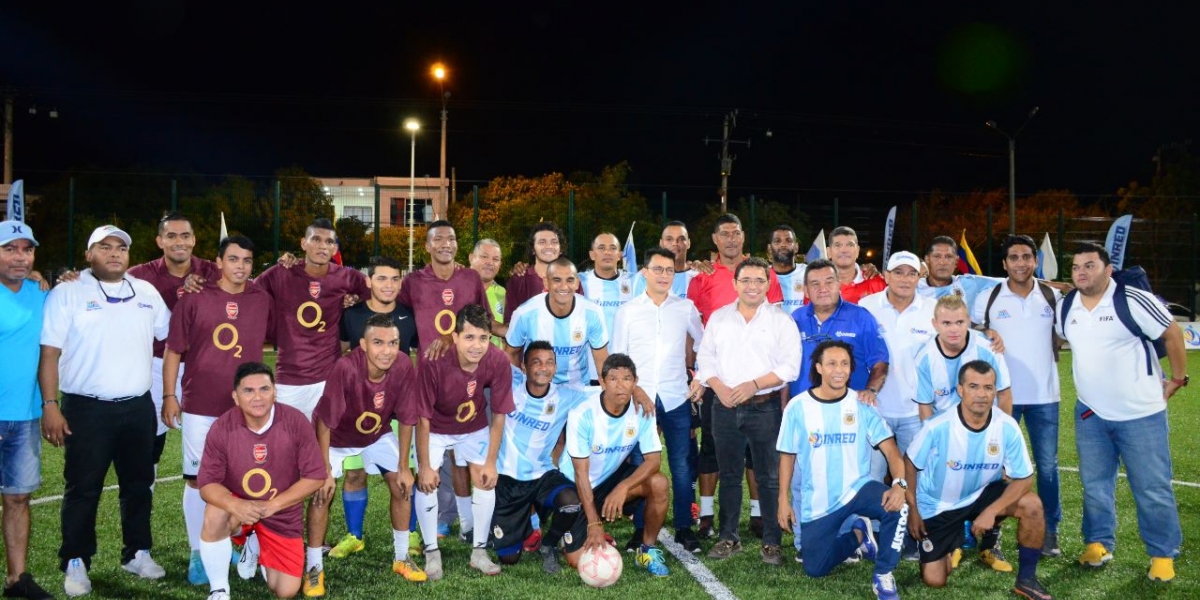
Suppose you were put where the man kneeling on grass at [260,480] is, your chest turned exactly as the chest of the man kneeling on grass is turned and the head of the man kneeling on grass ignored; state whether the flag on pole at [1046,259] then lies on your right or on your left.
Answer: on your left

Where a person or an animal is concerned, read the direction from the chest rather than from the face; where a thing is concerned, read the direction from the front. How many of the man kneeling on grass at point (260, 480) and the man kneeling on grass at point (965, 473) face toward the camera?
2

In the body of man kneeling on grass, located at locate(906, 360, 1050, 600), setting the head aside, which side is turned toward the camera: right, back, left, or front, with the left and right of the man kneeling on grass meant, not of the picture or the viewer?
front

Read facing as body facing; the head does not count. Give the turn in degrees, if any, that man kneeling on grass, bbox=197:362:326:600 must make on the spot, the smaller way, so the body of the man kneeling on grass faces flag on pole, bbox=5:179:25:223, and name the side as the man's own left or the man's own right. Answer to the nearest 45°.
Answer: approximately 180°

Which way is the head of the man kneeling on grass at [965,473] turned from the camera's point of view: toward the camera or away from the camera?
toward the camera

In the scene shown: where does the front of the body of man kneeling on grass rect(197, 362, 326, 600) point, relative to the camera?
toward the camera

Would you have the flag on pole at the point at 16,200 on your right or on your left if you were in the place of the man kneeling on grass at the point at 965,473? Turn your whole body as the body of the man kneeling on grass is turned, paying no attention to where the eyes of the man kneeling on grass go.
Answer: on your right

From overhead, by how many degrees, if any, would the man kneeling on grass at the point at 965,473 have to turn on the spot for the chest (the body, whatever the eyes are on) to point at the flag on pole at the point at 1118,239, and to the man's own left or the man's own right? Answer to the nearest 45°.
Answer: approximately 180°

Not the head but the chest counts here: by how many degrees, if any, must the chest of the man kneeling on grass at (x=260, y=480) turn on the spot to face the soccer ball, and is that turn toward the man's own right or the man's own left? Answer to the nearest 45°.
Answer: approximately 90° to the man's own left

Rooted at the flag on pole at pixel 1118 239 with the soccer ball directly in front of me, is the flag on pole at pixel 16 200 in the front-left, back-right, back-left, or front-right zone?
front-right

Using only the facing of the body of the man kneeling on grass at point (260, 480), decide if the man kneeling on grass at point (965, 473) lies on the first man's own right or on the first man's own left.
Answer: on the first man's own left

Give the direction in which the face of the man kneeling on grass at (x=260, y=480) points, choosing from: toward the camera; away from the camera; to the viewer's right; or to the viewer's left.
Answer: toward the camera

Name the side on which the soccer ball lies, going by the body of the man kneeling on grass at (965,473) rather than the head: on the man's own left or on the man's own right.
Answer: on the man's own right

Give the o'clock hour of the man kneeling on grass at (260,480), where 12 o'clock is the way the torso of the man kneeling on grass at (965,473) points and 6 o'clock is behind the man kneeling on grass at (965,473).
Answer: the man kneeling on grass at (260,480) is roughly at 2 o'clock from the man kneeling on grass at (965,473).

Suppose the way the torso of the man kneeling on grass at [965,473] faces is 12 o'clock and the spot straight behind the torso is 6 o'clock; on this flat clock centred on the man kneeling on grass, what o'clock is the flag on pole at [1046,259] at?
The flag on pole is roughly at 6 o'clock from the man kneeling on grass.
